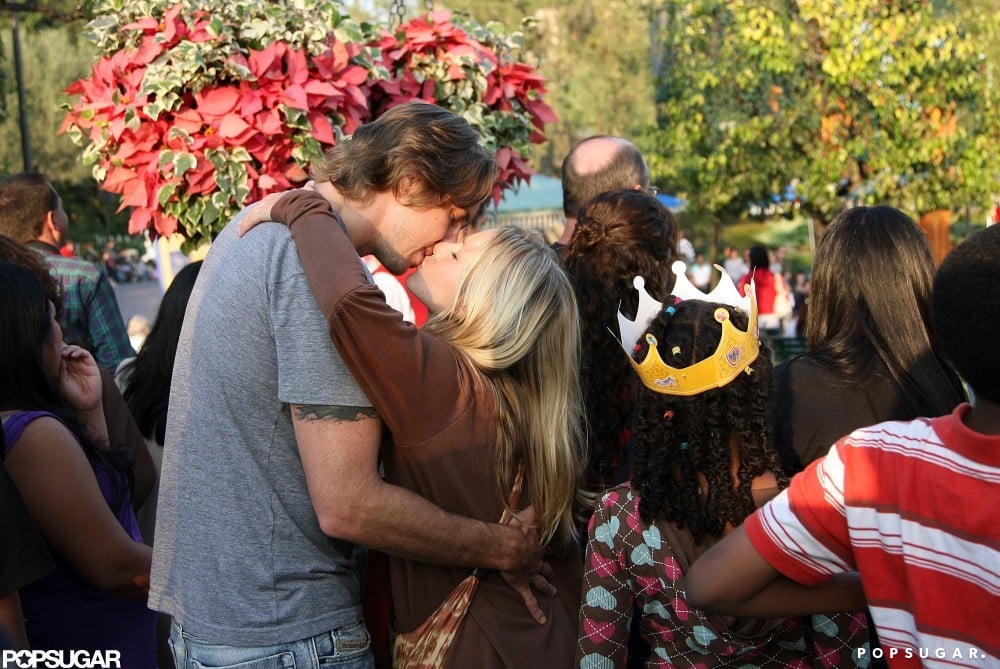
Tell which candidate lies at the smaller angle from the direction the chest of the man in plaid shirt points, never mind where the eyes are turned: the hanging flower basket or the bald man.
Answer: the bald man

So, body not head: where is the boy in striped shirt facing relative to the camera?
away from the camera

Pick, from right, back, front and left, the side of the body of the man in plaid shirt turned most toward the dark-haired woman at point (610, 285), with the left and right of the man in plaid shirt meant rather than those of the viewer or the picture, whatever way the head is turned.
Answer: right

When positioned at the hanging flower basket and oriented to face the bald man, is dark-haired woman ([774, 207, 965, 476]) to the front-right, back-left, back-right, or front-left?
front-right

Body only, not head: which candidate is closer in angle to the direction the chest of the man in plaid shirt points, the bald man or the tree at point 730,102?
the tree

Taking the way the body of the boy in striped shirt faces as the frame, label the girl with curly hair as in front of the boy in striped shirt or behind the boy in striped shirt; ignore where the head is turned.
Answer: in front

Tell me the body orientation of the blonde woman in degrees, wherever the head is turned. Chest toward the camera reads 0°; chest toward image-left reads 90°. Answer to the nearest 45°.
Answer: approximately 90°

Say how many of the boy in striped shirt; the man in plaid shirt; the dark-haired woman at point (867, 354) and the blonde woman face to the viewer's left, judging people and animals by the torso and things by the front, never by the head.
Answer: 1

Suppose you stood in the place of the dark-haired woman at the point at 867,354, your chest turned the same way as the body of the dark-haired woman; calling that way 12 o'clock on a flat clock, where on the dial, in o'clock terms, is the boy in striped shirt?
The boy in striped shirt is roughly at 6 o'clock from the dark-haired woman.

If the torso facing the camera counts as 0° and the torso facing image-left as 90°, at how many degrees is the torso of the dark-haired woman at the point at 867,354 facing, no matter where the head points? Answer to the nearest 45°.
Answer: approximately 180°

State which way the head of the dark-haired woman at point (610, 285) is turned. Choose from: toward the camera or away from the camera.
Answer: away from the camera

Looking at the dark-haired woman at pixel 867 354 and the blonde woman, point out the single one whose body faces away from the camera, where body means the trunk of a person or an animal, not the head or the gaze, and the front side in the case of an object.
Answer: the dark-haired woman

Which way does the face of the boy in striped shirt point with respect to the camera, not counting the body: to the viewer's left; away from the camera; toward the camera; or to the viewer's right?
away from the camera

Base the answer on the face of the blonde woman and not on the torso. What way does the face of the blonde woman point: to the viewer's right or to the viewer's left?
to the viewer's left

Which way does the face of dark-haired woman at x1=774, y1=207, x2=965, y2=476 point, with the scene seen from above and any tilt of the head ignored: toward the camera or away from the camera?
away from the camera

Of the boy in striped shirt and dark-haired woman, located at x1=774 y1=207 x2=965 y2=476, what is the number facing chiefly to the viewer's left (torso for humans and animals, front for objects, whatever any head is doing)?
0
